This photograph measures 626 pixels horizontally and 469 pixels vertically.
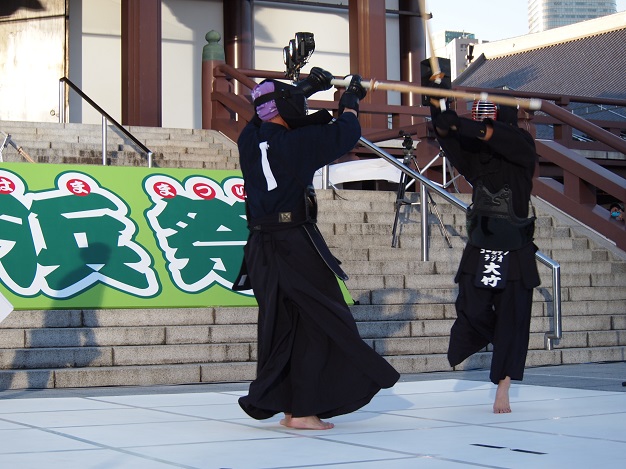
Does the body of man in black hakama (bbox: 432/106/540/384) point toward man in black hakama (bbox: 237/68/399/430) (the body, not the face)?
yes

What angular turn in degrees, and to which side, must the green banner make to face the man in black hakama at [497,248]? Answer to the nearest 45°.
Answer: approximately 45° to its left

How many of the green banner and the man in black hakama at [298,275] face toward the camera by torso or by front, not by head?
1

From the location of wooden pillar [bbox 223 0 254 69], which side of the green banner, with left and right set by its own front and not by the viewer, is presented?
back

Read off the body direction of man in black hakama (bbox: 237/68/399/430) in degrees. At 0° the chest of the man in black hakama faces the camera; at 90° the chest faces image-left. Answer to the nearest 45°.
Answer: approximately 225°

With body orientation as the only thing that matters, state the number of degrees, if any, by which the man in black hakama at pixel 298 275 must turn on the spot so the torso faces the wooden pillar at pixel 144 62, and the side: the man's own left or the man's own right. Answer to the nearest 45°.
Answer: approximately 45° to the man's own left

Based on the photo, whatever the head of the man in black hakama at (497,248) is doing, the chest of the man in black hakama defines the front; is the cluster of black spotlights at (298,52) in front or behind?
in front

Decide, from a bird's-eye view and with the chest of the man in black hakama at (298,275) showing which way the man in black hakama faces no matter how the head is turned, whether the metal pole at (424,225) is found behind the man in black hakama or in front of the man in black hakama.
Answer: in front

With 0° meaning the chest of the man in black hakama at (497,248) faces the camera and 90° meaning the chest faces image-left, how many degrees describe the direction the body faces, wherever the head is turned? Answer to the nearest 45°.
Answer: approximately 45°

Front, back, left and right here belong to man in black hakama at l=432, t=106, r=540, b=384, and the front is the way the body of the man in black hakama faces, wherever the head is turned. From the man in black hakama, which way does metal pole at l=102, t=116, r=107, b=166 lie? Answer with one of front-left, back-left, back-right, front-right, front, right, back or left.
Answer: right

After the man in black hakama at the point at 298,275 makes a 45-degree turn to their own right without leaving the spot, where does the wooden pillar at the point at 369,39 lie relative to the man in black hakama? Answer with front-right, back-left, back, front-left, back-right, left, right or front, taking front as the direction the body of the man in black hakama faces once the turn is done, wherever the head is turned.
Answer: left

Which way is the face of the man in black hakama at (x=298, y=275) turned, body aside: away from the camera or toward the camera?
away from the camera

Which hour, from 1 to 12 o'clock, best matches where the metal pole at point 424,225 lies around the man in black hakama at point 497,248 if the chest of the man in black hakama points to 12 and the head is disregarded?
The metal pole is roughly at 4 o'clock from the man in black hakama.
